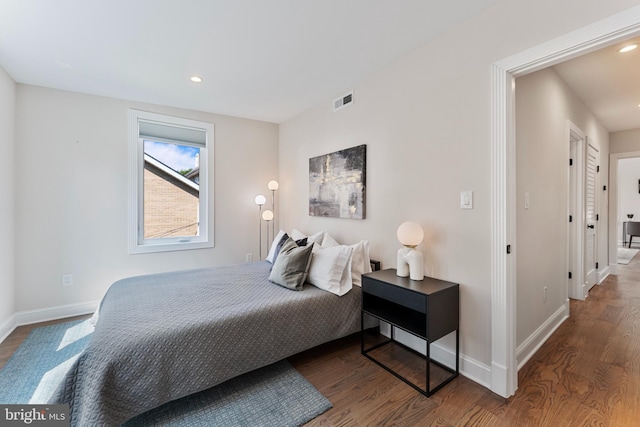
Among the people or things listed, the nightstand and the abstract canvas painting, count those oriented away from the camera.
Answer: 0

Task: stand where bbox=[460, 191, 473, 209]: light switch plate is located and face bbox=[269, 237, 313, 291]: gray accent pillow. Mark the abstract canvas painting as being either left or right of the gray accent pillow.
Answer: right

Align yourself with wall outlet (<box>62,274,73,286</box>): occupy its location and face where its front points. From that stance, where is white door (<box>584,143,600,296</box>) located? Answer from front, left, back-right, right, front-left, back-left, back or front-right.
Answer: front-left

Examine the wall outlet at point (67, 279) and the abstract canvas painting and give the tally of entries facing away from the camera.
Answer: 0

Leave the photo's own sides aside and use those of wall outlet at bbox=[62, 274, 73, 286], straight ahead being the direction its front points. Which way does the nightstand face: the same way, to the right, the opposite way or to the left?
to the right

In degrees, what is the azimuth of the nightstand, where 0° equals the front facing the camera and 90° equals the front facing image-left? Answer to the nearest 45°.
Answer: approximately 45°

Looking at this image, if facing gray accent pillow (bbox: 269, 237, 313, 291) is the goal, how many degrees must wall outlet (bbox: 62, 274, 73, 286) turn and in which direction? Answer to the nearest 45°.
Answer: approximately 45° to its left

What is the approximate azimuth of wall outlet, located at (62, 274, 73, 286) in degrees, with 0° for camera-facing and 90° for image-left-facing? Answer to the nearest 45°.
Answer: approximately 0°
